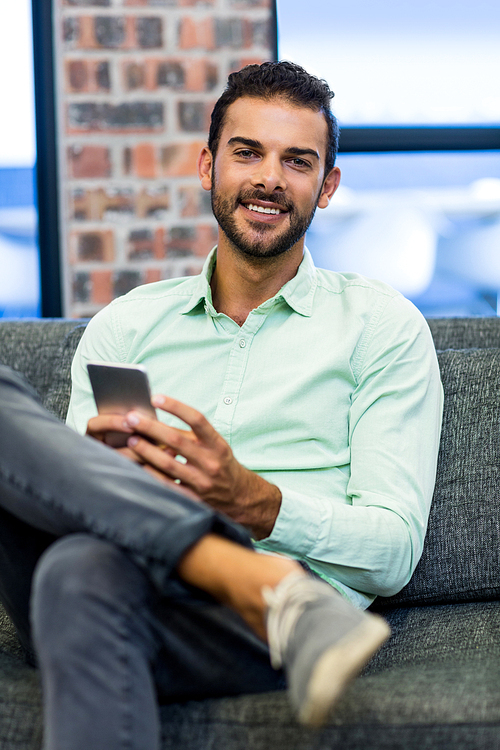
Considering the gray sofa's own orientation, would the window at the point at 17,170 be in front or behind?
behind

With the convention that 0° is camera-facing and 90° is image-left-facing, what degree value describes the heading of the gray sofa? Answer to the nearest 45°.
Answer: approximately 0°
